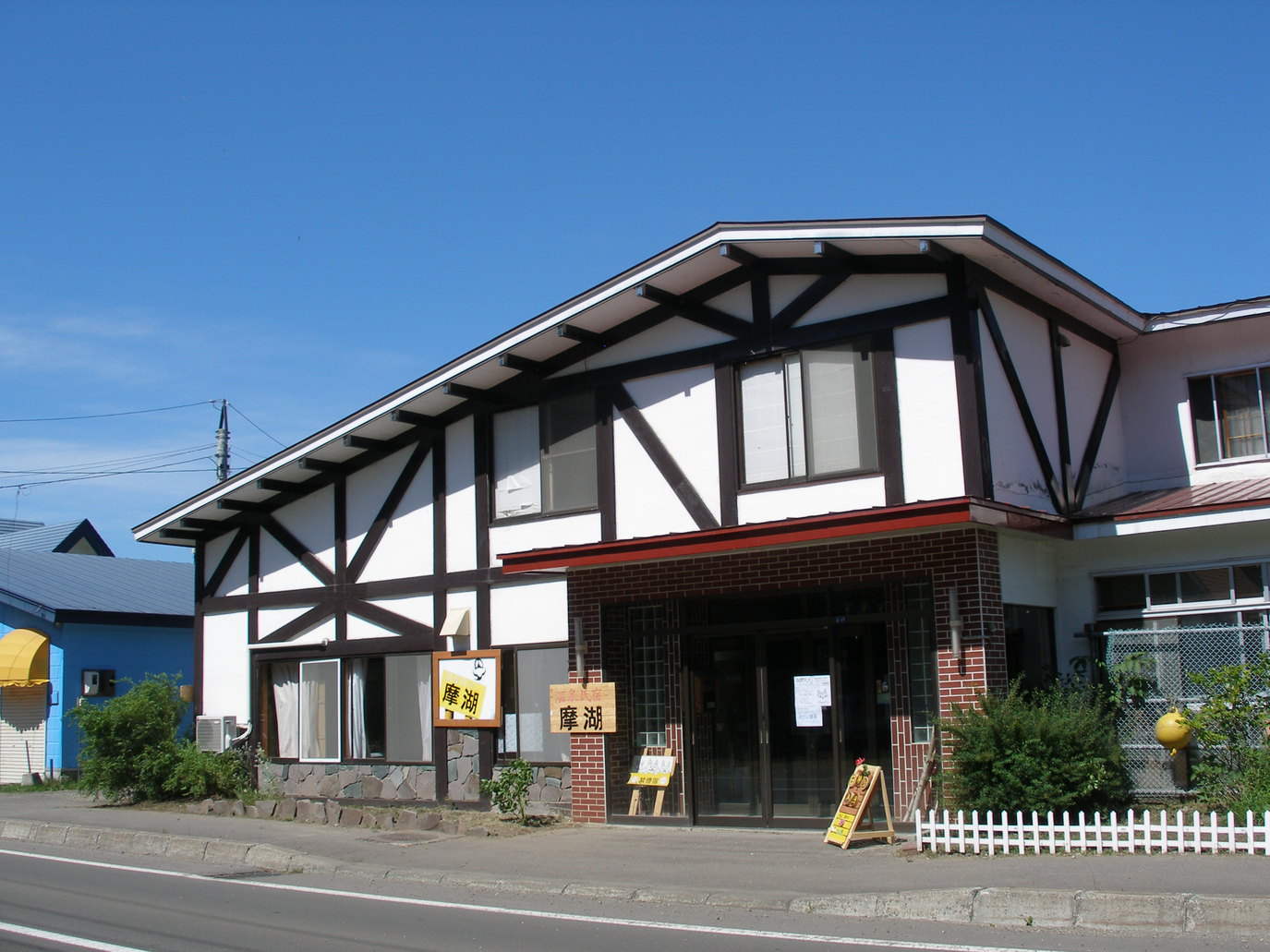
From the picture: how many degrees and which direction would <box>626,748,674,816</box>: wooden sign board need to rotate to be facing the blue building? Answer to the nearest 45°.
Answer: approximately 90° to its right

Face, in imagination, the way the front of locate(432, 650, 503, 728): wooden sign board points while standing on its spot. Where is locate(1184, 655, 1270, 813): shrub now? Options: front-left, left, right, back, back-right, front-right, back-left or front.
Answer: front-left

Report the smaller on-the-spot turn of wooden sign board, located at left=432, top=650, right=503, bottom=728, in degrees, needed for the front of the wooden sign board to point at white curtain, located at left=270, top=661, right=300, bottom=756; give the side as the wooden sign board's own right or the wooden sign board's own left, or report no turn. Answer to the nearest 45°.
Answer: approximately 135° to the wooden sign board's own right

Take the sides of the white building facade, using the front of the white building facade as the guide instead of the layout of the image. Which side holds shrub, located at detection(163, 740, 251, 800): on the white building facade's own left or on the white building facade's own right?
on the white building facade's own right

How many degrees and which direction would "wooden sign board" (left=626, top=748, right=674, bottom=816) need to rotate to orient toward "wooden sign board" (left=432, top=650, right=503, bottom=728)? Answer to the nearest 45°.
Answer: approximately 90° to its right

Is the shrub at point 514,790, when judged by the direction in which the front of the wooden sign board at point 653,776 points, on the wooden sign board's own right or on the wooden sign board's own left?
on the wooden sign board's own right

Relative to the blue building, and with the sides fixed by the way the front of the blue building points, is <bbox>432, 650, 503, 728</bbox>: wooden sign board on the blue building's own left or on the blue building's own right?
on the blue building's own left

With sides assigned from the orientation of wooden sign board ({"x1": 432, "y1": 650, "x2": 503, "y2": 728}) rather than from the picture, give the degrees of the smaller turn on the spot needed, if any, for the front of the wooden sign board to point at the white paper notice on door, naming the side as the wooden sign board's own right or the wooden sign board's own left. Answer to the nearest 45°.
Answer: approximately 45° to the wooden sign board's own left

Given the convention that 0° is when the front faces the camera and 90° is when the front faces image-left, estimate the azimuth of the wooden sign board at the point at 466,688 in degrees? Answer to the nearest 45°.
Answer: approximately 0°

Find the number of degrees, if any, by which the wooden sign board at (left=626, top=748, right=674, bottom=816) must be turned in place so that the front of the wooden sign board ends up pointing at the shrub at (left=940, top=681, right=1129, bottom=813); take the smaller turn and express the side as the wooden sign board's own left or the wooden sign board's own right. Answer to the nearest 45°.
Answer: approximately 90° to the wooden sign board's own left

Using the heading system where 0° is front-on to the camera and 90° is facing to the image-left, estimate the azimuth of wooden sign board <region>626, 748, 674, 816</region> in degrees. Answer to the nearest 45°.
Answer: approximately 45°
